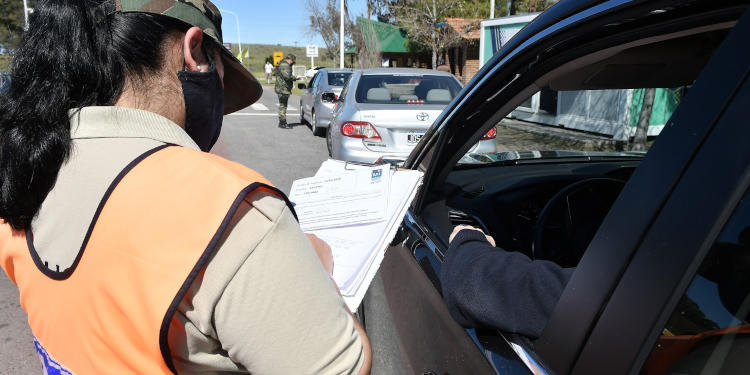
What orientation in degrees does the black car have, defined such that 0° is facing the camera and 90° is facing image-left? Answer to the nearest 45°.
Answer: approximately 135°

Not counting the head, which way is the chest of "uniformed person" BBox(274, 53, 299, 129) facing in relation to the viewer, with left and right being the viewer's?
facing to the right of the viewer

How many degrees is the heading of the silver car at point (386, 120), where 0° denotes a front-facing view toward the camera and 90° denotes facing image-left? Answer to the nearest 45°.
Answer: approximately 180°

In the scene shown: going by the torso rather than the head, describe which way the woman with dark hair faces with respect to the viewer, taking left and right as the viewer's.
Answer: facing away from the viewer and to the right of the viewer

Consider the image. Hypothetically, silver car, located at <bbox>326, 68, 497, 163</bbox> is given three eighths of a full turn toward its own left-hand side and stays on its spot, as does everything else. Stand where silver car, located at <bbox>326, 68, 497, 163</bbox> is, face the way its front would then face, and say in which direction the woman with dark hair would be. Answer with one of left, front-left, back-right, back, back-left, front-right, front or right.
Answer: front-left

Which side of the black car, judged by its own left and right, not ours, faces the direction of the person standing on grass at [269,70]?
front

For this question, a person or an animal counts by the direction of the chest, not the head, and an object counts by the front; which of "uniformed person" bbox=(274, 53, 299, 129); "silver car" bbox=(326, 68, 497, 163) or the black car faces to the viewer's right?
the uniformed person

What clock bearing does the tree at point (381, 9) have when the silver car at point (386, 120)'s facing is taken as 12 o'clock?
The tree is roughly at 12 o'clock from the silver car.

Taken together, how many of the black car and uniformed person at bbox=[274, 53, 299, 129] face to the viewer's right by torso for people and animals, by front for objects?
1

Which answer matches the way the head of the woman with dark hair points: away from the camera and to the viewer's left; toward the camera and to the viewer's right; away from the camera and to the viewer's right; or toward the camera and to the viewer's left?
away from the camera and to the viewer's right

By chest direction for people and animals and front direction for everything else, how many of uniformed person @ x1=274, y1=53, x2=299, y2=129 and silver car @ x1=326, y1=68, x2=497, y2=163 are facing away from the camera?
1
